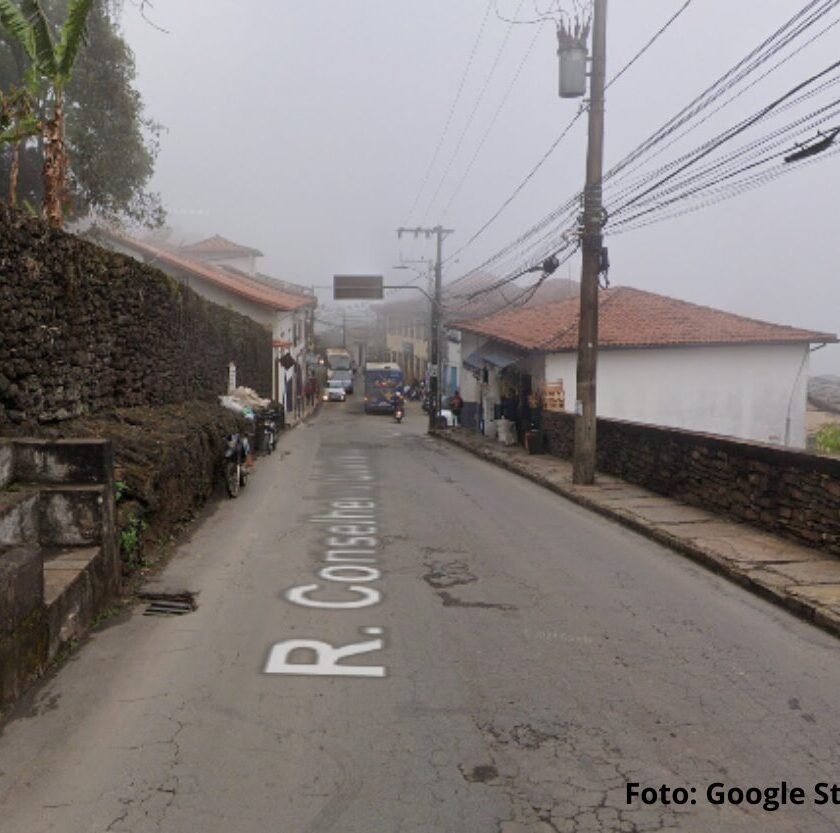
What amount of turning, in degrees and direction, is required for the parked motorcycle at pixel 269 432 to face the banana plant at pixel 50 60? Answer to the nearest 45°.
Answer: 0° — it already faces it

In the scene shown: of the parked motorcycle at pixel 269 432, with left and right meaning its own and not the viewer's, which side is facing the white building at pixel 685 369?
left

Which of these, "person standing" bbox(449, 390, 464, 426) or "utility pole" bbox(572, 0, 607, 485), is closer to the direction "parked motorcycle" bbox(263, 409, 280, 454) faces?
the utility pole

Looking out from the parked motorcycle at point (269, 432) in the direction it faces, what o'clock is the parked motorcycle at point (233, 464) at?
the parked motorcycle at point (233, 464) is roughly at 12 o'clock from the parked motorcycle at point (269, 432).

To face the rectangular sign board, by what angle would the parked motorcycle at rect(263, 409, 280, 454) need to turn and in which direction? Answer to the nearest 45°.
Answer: approximately 180°

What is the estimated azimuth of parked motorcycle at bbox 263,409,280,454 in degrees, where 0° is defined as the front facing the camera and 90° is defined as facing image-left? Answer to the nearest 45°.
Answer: approximately 0°

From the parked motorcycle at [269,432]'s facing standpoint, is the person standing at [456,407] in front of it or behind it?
behind

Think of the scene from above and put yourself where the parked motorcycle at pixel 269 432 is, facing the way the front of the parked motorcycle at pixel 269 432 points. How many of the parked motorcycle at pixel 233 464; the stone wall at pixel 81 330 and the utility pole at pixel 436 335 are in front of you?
2

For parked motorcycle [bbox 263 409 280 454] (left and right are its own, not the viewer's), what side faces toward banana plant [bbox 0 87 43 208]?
front

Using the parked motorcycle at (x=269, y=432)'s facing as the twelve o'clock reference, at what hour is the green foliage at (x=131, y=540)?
The green foliage is roughly at 12 o'clock from the parked motorcycle.

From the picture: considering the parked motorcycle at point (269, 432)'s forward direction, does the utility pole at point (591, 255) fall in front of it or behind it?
in front
